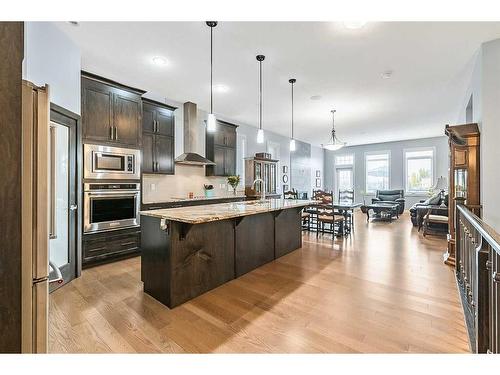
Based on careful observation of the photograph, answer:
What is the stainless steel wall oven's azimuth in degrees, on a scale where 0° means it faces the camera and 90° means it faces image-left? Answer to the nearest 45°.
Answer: approximately 315°

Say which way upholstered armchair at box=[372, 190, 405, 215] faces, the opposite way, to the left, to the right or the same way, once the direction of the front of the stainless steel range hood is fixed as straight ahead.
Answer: to the right

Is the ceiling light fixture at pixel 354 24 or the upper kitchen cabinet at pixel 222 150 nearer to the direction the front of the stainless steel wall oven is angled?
the ceiling light fixture

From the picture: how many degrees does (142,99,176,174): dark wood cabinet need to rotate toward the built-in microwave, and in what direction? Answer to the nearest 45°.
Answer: approximately 90° to its right

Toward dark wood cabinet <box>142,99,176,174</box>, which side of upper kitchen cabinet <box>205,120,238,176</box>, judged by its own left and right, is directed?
right

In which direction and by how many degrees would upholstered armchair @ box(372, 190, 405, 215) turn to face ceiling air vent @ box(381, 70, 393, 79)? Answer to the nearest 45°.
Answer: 0° — it already faces it

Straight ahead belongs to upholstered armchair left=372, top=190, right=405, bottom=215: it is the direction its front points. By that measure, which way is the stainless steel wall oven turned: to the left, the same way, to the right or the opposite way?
to the left

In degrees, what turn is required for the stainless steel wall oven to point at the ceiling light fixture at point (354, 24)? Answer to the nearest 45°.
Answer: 0° — it already faces it

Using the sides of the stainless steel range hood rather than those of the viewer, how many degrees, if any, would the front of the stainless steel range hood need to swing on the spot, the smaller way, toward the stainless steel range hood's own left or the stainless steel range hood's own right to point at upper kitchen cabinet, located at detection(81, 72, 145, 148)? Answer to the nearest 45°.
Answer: approximately 90° to the stainless steel range hood's own right

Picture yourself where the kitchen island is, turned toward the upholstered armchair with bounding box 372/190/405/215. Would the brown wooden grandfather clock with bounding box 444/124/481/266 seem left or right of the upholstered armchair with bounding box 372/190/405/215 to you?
right

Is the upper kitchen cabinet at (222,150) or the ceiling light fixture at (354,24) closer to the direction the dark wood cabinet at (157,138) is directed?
the ceiling light fixture
